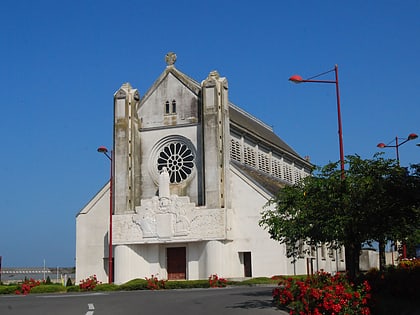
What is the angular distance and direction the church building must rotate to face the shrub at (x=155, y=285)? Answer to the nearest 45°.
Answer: approximately 45° to its left

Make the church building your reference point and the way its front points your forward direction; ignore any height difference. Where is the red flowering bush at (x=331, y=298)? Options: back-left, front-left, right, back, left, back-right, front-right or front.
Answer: front-left

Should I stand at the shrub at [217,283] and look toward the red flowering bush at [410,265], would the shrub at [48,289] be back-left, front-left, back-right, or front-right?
back-right

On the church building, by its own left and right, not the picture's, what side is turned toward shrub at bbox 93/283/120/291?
front

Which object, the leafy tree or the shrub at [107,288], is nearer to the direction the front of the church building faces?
the shrub

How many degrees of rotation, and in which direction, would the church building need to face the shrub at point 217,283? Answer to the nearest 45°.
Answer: approximately 45° to its left

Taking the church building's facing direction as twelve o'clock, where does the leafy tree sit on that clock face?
The leafy tree is roughly at 10 o'clock from the church building.

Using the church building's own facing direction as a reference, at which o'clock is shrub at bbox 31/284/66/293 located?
The shrub is roughly at 12 o'clock from the church building.

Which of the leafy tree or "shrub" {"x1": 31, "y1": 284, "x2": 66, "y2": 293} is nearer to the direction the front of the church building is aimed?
the shrub

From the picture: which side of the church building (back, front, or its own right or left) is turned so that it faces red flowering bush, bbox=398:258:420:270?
left

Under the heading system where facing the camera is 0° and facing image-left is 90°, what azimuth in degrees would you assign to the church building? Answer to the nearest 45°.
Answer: approximately 45°
